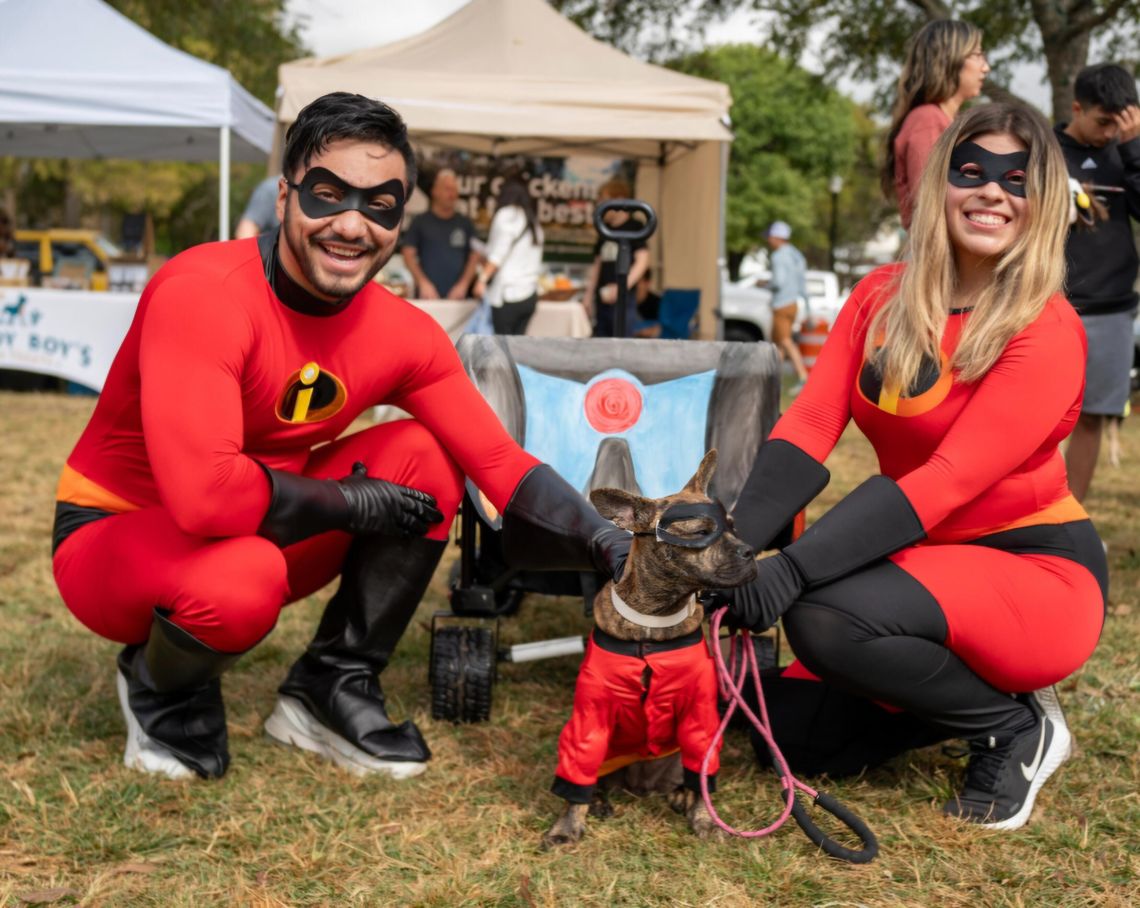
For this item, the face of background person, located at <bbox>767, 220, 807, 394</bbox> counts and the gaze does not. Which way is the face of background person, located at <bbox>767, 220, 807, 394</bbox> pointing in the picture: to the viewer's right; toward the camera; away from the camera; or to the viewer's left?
to the viewer's left

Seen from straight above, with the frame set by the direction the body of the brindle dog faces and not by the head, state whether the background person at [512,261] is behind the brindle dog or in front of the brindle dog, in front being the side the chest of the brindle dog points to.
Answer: behind

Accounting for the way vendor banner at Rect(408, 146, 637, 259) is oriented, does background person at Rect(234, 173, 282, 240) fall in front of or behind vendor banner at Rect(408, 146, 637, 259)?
in front

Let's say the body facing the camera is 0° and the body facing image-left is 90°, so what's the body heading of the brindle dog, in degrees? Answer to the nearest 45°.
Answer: approximately 0°

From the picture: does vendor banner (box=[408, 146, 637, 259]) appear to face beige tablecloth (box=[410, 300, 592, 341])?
yes

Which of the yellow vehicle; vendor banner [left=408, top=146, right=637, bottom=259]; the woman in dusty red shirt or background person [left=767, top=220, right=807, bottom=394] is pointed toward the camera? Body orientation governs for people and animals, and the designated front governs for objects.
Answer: the vendor banner

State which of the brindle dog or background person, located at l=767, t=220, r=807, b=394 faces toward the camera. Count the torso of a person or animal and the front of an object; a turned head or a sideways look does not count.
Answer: the brindle dog

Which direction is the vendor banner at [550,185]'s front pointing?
toward the camera
